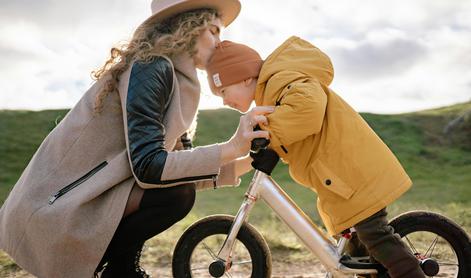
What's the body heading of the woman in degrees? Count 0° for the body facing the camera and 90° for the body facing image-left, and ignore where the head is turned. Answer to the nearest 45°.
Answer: approximately 270°

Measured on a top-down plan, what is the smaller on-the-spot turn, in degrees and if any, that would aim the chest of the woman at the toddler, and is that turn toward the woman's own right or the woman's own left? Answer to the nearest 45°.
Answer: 0° — they already face them

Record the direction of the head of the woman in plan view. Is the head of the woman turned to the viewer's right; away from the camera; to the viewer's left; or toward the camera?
to the viewer's right

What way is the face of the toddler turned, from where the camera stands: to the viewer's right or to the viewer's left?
to the viewer's left

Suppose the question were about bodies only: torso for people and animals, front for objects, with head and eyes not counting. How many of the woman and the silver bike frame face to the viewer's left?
1

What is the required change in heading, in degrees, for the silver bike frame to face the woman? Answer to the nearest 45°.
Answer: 0° — it already faces them

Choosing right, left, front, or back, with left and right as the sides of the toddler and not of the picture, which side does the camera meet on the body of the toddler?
left

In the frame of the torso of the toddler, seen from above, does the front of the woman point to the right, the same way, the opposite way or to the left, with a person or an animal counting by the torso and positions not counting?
the opposite way

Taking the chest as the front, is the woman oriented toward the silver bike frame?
yes

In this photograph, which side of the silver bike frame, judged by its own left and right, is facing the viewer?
left

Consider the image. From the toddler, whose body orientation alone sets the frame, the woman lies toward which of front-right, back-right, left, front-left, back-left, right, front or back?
front
